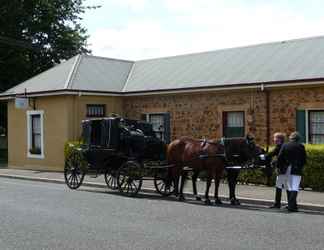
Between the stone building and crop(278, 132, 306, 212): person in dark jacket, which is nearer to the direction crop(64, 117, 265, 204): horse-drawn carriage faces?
the person in dark jacket

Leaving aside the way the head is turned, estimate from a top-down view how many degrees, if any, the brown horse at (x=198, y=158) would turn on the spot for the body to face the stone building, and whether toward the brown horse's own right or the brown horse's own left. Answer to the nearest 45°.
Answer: approximately 135° to the brown horse's own left

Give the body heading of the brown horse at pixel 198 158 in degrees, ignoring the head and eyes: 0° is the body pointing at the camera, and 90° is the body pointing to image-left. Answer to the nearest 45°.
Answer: approximately 315°

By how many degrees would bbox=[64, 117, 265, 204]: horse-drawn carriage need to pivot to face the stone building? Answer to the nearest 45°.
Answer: approximately 135° to its left

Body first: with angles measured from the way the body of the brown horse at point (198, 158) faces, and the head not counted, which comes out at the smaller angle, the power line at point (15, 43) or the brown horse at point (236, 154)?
the brown horse

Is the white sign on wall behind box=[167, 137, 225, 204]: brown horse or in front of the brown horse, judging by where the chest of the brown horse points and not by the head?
behind

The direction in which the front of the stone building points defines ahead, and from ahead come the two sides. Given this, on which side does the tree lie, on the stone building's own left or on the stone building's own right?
on the stone building's own right

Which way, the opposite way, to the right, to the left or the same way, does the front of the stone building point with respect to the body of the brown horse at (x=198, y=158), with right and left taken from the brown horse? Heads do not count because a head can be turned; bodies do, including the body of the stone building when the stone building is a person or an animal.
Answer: to the right

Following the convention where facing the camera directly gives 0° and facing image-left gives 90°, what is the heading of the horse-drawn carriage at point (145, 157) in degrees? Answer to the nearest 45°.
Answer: approximately 315°

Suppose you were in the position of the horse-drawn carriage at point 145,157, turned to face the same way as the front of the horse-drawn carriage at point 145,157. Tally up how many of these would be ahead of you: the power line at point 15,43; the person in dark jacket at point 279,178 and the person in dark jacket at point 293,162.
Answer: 2

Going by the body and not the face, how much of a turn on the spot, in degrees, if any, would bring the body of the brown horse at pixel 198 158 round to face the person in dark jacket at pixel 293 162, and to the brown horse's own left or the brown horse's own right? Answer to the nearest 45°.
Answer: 0° — it already faces them
